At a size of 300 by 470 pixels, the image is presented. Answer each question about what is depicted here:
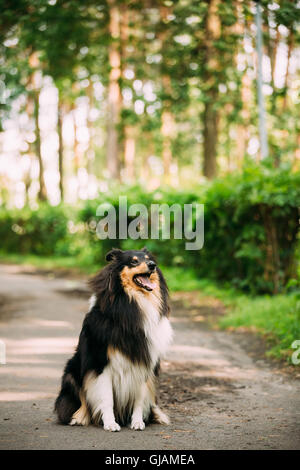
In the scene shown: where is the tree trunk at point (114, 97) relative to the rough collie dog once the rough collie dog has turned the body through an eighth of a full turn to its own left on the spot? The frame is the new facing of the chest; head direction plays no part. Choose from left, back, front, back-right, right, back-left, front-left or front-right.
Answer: left

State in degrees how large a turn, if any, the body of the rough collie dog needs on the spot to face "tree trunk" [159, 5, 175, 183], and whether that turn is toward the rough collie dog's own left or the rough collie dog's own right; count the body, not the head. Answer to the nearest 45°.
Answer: approximately 135° to the rough collie dog's own left

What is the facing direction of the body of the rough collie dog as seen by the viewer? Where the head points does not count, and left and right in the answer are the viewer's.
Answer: facing the viewer and to the right of the viewer

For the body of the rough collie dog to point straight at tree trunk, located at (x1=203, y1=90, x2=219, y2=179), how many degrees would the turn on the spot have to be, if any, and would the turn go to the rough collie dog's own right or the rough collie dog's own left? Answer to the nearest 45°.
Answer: approximately 135° to the rough collie dog's own left

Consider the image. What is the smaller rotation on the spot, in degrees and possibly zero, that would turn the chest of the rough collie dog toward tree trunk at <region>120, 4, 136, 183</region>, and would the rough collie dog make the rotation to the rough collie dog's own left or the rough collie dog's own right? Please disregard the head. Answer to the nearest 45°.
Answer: approximately 135° to the rough collie dog's own left

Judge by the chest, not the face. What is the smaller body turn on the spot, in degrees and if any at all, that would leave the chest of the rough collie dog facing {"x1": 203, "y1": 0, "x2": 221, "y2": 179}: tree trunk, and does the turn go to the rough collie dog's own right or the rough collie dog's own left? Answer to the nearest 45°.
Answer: approximately 135° to the rough collie dog's own left

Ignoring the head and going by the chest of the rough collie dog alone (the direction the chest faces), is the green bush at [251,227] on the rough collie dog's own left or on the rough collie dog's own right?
on the rough collie dog's own left
